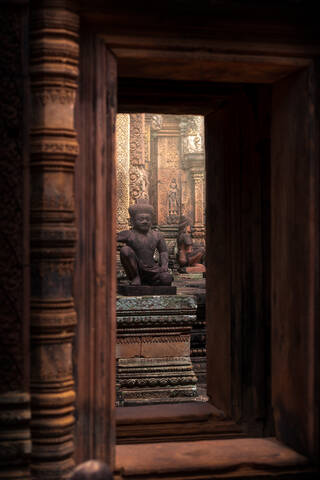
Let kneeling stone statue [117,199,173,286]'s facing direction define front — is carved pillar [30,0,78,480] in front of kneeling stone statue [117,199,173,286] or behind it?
in front

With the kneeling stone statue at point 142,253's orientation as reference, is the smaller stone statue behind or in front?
behind

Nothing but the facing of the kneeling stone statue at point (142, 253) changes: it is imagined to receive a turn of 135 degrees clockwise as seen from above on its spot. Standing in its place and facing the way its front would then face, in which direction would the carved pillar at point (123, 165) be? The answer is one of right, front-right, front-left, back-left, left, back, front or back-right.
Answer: front-right

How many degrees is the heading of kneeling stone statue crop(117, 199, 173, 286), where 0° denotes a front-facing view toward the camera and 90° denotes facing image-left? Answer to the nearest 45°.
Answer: approximately 0°

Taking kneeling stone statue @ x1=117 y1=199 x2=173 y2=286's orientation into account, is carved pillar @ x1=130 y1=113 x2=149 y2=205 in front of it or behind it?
behind

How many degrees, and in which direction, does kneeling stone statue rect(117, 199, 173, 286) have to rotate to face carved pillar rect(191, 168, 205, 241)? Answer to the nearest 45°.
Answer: approximately 180°
